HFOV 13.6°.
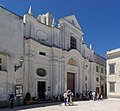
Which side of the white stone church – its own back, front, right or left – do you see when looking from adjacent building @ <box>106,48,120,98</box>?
left

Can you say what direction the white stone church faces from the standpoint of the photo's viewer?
facing the viewer and to the right of the viewer
